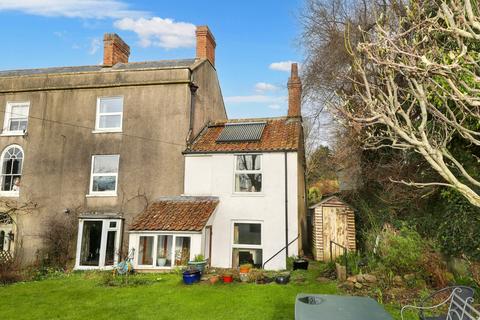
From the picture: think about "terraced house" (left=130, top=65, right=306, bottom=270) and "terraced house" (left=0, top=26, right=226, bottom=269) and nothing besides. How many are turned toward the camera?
2

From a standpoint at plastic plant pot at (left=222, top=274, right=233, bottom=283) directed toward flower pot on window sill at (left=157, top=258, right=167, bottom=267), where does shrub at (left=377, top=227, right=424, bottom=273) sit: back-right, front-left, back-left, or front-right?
back-right

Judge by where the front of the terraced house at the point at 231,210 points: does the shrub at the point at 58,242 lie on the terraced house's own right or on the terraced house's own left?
on the terraced house's own right

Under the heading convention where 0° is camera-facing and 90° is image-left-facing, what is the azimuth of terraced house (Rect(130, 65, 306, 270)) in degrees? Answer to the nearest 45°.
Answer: approximately 0°

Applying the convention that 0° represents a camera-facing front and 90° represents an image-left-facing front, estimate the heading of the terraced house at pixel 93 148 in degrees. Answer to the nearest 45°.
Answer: approximately 0°

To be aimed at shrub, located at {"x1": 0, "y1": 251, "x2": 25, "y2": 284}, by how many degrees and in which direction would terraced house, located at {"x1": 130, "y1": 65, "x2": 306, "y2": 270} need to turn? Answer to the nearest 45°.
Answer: approximately 90° to its right

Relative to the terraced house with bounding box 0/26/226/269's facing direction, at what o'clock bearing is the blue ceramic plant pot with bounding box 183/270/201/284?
The blue ceramic plant pot is roughly at 11 o'clock from the terraced house.

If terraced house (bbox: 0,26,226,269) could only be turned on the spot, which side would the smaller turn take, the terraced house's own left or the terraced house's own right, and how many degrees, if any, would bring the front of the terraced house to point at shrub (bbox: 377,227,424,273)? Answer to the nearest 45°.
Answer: approximately 45° to the terraced house's own left
